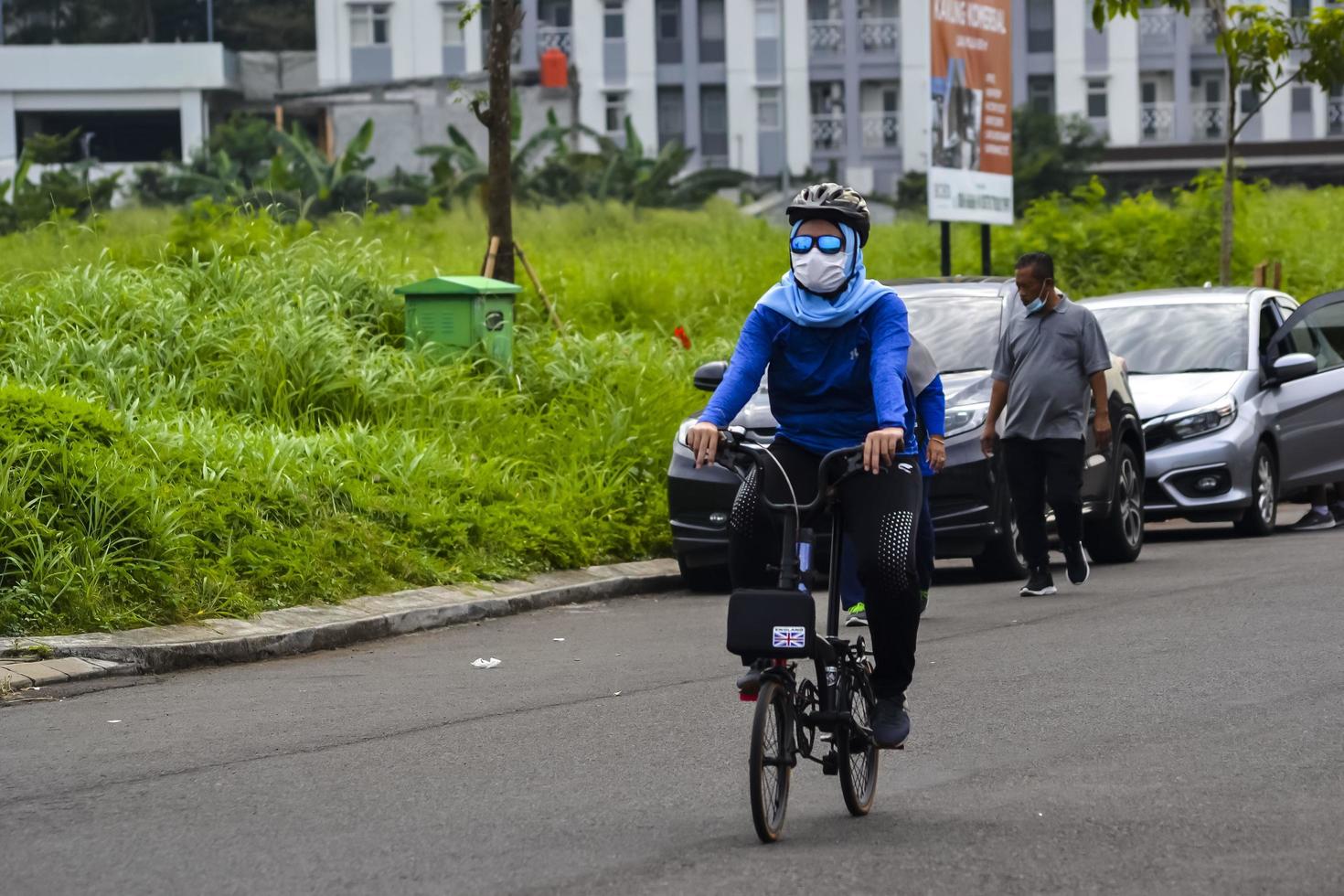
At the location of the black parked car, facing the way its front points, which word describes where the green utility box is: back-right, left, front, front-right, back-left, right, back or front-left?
right

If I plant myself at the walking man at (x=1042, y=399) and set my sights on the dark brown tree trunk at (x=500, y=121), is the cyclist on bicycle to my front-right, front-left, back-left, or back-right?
back-left

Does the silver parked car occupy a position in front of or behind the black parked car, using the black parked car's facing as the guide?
behind

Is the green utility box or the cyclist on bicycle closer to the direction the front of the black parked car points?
the cyclist on bicycle

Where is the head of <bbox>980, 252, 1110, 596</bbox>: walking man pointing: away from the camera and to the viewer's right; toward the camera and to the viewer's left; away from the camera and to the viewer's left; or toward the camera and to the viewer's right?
toward the camera and to the viewer's left

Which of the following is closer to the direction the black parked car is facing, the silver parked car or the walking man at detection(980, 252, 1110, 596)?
the walking man

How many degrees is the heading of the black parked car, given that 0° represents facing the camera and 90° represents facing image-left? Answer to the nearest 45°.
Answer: approximately 45°

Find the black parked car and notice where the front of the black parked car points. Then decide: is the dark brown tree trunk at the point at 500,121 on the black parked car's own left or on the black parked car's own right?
on the black parked car's own right

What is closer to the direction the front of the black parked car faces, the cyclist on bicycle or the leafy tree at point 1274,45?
the cyclist on bicycle
